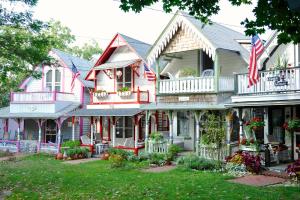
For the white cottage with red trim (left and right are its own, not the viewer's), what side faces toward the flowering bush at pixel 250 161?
left

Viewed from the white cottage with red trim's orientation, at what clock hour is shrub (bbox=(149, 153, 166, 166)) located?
The shrub is roughly at 10 o'clock from the white cottage with red trim.

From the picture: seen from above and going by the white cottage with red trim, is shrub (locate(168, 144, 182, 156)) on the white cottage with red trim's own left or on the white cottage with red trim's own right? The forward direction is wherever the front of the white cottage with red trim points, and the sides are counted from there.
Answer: on the white cottage with red trim's own left

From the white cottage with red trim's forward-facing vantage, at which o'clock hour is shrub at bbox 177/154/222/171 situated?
The shrub is roughly at 10 o'clock from the white cottage with red trim.

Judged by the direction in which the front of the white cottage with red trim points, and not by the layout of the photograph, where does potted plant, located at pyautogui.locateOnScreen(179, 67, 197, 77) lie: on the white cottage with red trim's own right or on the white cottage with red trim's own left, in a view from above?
on the white cottage with red trim's own left

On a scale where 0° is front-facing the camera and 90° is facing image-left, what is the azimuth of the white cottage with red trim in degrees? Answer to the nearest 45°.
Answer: approximately 45°

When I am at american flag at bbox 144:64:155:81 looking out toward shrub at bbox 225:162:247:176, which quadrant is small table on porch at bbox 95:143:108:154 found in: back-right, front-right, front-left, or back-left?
back-right
